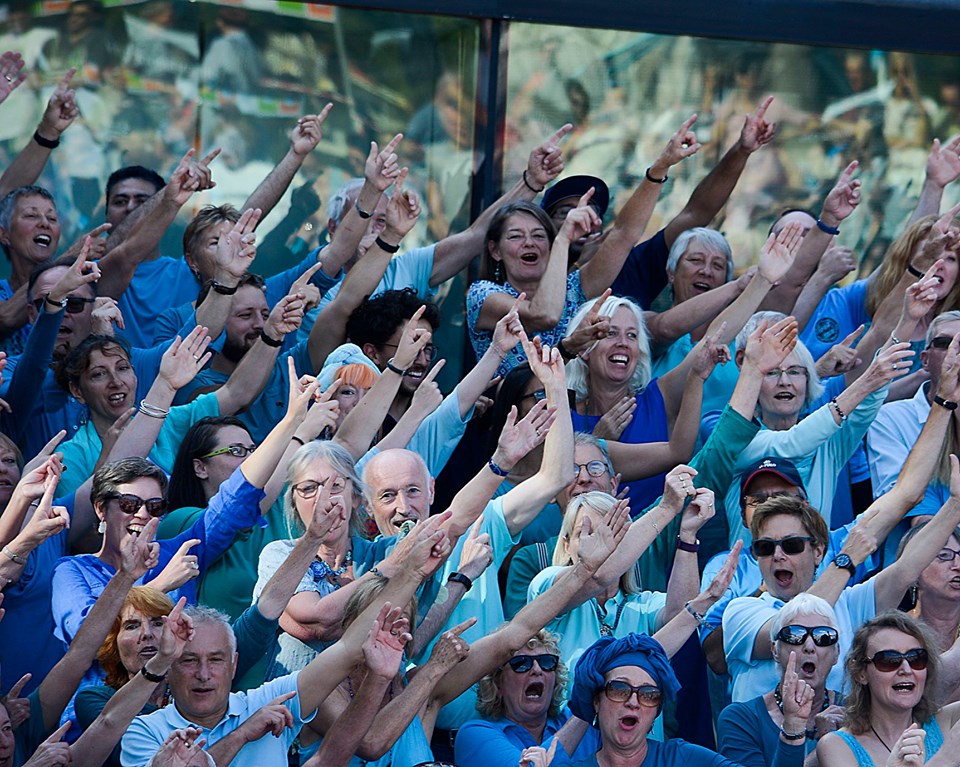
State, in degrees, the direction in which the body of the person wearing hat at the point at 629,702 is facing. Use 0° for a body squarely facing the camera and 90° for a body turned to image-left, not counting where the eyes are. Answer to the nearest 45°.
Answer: approximately 0°

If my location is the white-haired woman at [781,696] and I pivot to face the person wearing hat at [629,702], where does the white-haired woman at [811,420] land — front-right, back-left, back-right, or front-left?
back-right

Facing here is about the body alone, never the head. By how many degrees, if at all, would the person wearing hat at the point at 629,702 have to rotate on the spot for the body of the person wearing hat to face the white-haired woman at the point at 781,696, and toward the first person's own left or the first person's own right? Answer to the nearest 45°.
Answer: approximately 135° to the first person's own left
